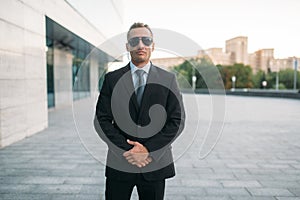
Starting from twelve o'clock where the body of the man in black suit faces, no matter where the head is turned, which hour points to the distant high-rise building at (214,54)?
The distant high-rise building is roughly at 7 o'clock from the man in black suit.

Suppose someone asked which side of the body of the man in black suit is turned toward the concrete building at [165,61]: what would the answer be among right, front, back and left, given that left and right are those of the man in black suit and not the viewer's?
back

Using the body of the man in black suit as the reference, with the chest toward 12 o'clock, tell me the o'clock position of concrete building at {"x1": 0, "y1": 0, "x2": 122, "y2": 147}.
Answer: The concrete building is roughly at 5 o'clock from the man in black suit.

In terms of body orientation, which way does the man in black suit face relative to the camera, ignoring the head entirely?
toward the camera
